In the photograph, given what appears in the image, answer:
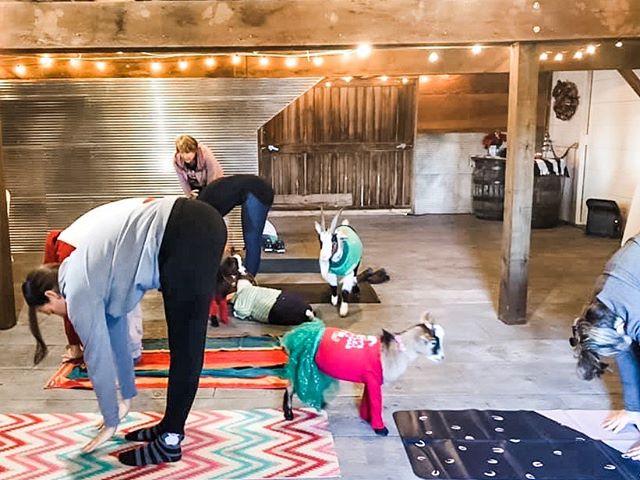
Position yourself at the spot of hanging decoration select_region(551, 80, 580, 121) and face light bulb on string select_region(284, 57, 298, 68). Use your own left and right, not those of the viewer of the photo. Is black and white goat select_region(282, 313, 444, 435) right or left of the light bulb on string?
left

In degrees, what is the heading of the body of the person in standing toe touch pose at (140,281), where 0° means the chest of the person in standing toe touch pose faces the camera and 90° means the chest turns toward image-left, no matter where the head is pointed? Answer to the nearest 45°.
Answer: approximately 90°

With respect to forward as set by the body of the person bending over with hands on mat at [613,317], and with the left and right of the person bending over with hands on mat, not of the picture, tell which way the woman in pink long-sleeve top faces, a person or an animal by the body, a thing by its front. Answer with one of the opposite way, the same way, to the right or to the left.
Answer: to the left

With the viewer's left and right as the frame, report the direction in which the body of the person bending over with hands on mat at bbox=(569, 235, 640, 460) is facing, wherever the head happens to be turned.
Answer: facing to the left of the viewer

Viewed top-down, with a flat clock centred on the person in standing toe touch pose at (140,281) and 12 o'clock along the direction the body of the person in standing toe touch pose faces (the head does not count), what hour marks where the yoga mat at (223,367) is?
The yoga mat is roughly at 4 o'clock from the person in standing toe touch pose.

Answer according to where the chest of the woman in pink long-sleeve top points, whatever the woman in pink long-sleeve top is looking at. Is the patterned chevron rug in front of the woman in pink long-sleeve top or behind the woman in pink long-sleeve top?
in front

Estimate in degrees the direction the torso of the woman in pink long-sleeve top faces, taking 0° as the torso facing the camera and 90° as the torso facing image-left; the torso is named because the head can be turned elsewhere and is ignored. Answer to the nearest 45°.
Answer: approximately 45°

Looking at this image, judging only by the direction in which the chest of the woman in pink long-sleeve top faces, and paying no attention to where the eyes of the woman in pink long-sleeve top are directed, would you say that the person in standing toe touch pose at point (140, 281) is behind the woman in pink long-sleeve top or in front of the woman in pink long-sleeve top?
in front
